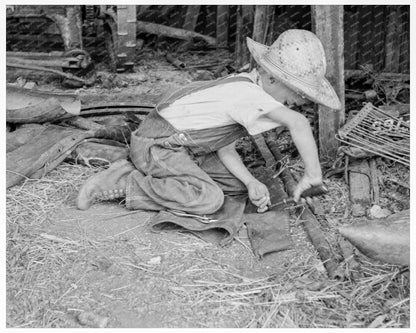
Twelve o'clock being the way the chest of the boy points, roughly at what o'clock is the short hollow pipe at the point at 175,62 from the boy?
The short hollow pipe is roughly at 9 o'clock from the boy.

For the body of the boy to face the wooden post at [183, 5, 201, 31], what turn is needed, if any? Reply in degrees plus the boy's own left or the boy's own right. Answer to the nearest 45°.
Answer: approximately 90° to the boy's own left

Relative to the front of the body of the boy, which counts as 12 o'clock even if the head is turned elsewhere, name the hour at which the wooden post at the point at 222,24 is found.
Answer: The wooden post is roughly at 9 o'clock from the boy.

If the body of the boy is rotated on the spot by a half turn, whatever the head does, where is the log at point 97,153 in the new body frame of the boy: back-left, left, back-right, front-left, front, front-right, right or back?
front-right

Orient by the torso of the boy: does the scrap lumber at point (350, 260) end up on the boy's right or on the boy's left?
on the boy's right

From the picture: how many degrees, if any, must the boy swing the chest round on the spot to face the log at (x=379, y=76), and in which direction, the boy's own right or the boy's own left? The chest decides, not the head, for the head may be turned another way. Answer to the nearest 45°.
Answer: approximately 45° to the boy's own left

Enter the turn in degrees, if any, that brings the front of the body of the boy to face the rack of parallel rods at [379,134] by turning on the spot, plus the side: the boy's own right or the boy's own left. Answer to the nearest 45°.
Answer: approximately 45° to the boy's own left

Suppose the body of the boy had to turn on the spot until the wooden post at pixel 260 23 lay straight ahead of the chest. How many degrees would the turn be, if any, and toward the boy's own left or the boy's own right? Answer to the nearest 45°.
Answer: approximately 90° to the boy's own left

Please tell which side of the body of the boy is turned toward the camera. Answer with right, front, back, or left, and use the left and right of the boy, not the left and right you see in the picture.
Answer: right

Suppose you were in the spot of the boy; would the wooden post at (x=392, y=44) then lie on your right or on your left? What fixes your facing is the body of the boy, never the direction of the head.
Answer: on your left
